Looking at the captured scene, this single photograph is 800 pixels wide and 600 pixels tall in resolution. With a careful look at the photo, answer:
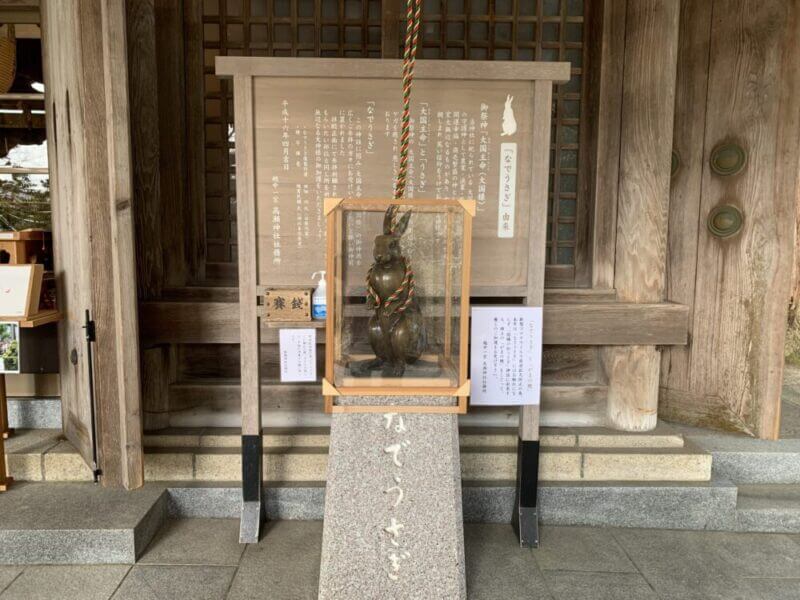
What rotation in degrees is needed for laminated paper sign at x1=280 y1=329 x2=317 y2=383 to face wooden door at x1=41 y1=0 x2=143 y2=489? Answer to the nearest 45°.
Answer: approximately 90° to its right

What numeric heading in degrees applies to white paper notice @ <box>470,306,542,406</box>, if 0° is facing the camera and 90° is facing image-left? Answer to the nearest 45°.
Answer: approximately 0°

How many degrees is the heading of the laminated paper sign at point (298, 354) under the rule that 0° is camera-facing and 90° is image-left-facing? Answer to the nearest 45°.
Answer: approximately 0°

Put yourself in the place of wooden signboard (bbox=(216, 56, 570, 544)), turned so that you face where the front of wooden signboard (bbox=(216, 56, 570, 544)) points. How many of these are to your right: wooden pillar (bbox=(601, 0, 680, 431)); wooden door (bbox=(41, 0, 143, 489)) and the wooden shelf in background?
2

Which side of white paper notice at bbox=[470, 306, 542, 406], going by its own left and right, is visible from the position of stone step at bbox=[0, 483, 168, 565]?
right

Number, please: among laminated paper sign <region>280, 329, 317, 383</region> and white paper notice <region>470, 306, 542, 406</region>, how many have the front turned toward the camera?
2

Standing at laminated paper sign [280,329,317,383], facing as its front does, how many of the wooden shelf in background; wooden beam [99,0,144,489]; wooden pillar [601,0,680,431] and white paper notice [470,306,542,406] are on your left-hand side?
2

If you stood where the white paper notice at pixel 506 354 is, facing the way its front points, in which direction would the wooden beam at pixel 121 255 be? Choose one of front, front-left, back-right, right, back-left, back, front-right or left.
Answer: right

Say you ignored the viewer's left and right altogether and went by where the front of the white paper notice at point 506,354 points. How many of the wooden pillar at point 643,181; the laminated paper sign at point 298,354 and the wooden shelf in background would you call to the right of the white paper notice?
2

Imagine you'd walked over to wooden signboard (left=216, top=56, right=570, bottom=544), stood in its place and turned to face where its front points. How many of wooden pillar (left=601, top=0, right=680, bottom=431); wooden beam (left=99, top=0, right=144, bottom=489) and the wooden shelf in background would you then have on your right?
2
